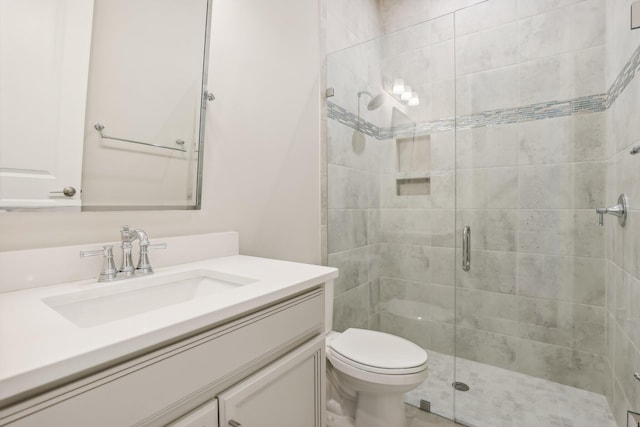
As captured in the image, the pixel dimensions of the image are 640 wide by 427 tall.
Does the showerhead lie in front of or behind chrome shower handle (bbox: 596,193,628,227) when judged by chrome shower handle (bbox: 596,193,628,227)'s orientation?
in front

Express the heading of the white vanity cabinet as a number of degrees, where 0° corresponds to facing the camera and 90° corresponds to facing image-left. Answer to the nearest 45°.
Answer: approximately 315°

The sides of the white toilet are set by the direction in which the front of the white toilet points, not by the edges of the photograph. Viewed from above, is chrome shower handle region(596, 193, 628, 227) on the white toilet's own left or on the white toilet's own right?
on the white toilet's own left

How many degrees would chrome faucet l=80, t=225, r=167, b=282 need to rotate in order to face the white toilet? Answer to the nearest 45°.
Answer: approximately 45° to its left

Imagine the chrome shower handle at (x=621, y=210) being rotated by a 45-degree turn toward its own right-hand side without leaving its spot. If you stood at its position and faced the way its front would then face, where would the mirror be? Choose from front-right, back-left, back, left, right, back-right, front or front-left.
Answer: left

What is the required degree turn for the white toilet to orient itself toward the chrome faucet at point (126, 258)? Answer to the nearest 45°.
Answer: approximately 90° to its right

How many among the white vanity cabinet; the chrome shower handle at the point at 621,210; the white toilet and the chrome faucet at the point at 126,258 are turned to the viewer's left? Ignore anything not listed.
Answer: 1

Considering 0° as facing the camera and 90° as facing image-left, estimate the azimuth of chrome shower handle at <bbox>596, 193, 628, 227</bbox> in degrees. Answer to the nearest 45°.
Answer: approximately 90°

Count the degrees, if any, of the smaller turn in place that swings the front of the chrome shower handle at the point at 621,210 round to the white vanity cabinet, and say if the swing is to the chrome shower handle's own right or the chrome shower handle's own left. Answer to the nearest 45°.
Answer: approximately 45° to the chrome shower handle's own left

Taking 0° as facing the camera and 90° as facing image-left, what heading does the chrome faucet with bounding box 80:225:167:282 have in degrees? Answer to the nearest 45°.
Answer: approximately 315°
